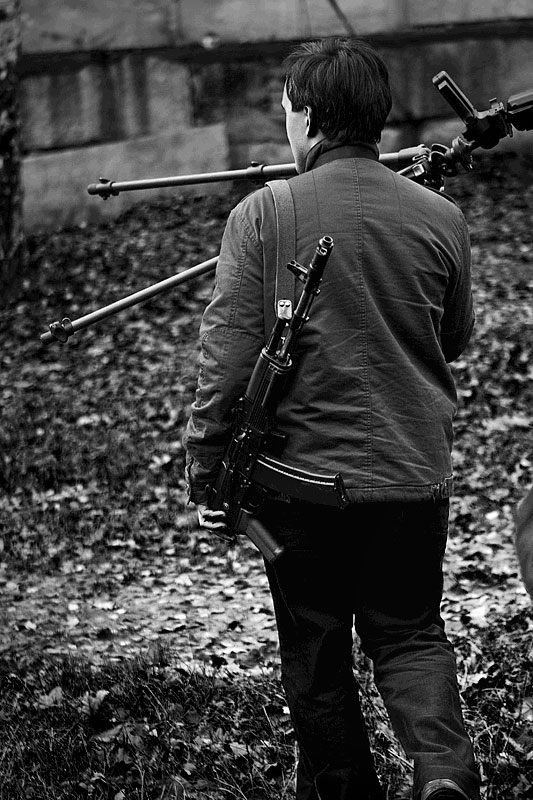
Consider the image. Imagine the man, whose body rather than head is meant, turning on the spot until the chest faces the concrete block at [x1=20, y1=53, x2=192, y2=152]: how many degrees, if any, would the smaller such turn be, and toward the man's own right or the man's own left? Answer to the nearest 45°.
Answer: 0° — they already face it

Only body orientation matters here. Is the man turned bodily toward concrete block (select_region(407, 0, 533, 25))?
yes

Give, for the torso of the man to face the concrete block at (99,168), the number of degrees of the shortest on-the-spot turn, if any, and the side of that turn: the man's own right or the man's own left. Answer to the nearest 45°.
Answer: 0° — they already face it

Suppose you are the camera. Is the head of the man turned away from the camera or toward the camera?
away from the camera

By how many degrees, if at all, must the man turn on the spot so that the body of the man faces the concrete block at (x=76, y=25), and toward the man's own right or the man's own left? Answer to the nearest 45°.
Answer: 0° — they already face it

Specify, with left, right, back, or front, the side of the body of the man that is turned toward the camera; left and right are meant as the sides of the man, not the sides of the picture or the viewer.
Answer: back

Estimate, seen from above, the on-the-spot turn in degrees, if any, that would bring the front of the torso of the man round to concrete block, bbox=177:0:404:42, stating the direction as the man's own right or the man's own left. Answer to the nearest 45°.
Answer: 0° — they already face it
